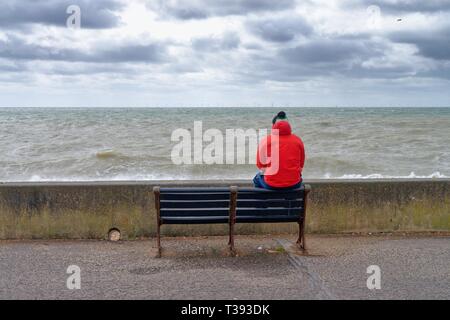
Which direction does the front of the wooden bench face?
away from the camera
